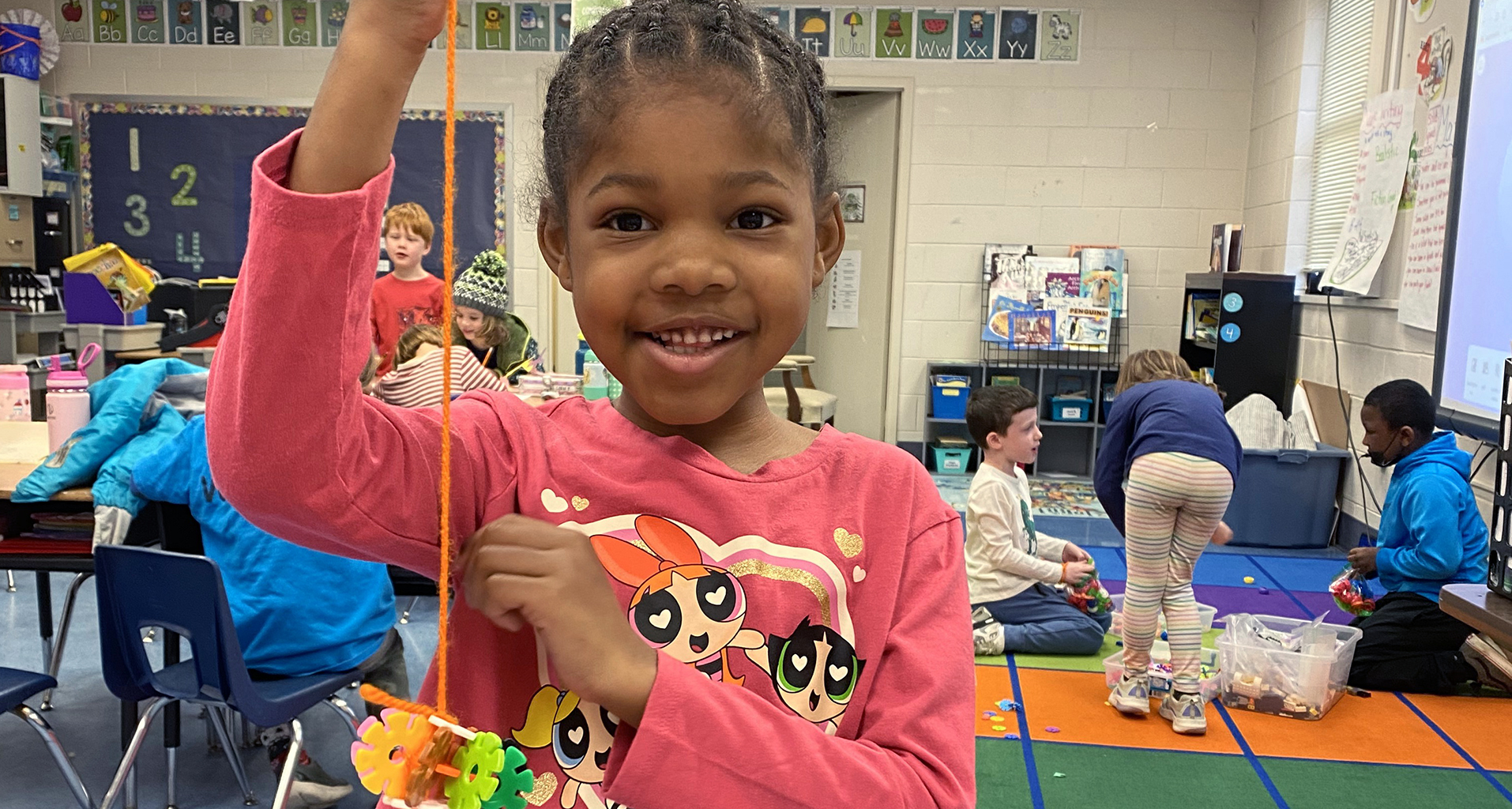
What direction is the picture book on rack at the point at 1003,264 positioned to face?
toward the camera

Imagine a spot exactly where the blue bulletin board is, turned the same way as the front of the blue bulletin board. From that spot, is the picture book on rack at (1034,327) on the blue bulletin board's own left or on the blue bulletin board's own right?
on the blue bulletin board's own left

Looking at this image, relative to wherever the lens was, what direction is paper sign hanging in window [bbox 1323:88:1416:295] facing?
facing the viewer and to the left of the viewer

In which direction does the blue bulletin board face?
toward the camera

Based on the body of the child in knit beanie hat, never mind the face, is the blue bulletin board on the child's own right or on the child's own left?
on the child's own right

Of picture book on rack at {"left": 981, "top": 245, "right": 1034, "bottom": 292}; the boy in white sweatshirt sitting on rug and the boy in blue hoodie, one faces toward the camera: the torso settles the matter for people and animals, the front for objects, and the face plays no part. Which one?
the picture book on rack

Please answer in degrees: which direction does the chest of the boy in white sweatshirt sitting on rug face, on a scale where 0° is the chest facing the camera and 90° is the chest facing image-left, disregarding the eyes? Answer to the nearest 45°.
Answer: approximately 270°

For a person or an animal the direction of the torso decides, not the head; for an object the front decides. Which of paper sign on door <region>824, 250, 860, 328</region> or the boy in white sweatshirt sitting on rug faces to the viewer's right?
the boy in white sweatshirt sitting on rug

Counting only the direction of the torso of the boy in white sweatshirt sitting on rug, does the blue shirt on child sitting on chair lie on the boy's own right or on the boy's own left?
on the boy's own right

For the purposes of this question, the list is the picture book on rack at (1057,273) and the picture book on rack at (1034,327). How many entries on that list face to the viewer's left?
0

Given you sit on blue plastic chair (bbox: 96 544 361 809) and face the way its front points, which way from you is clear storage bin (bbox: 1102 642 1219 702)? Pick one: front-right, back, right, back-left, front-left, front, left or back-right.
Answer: front-right

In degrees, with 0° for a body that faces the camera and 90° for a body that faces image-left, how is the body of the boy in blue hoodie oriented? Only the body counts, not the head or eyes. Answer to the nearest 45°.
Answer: approximately 90°
